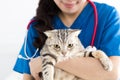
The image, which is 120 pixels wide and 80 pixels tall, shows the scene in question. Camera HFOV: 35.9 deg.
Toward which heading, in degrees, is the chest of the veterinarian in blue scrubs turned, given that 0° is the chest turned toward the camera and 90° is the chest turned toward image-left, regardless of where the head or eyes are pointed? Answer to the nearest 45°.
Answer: approximately 0°
